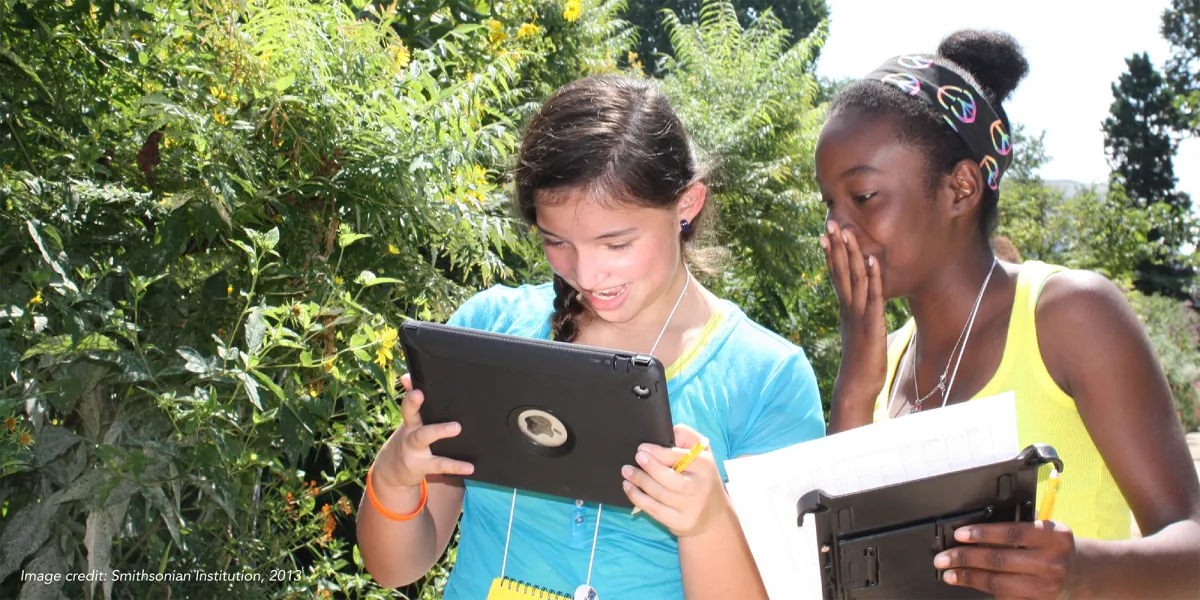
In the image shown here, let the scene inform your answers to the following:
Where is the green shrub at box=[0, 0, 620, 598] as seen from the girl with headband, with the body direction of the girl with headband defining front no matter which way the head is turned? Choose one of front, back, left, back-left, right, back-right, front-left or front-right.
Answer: front-right

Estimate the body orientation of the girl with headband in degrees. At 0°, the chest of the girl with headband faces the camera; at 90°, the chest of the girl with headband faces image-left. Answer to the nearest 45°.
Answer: approximately 45°

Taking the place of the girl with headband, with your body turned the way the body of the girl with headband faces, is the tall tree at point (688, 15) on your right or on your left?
on your right

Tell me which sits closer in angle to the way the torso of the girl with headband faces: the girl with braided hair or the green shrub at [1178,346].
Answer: the girl with braided hair

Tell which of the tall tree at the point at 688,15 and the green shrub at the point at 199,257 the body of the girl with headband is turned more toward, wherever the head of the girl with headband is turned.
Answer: the green shrub

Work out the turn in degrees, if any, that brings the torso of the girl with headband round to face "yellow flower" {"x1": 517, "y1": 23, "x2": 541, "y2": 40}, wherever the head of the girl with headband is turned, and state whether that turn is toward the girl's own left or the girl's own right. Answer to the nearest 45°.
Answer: approximately 90° to the girl's own right

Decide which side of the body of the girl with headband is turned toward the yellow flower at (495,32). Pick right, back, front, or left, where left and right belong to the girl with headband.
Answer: right

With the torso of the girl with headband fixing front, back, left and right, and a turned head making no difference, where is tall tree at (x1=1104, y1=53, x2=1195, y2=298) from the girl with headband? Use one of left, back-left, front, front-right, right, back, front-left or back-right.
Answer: back-right
